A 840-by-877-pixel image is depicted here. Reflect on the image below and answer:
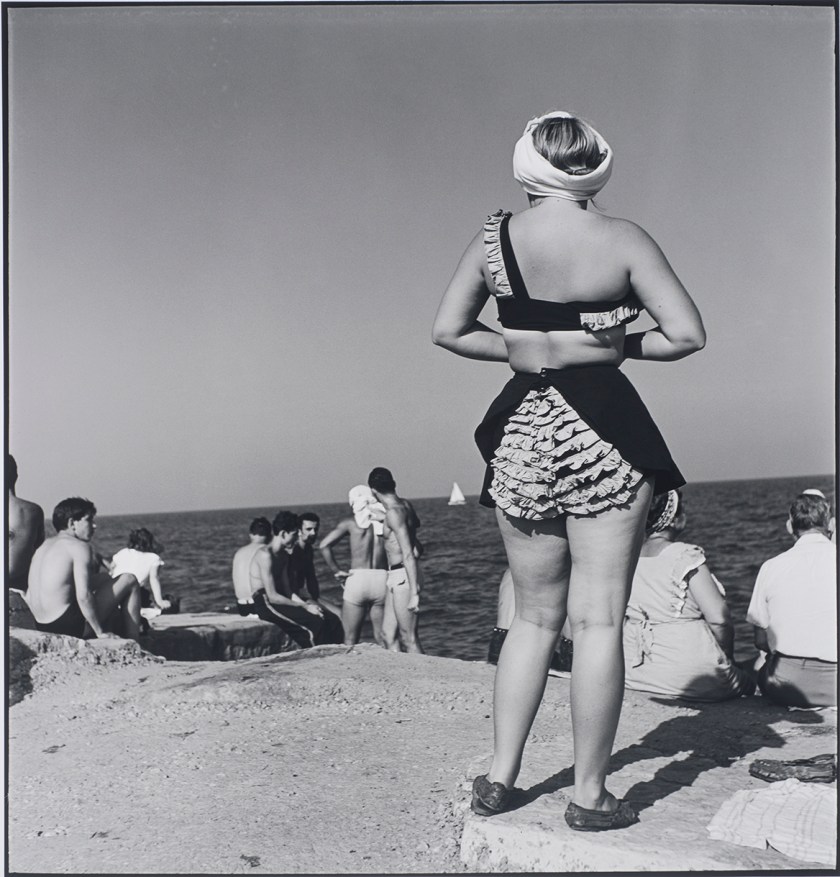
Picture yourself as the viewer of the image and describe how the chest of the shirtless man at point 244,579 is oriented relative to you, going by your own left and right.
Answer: facing away from the viewer and to the right of the viewer

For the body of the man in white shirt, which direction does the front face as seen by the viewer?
away from the camera

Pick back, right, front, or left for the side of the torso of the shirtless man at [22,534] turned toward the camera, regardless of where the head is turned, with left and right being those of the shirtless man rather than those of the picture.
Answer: back

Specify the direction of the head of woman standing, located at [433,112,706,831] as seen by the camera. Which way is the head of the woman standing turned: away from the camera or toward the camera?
away from the camera

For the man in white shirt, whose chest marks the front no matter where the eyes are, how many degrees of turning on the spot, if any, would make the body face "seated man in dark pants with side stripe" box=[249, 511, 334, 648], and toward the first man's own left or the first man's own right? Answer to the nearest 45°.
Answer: approximately 45° to the first man's own left

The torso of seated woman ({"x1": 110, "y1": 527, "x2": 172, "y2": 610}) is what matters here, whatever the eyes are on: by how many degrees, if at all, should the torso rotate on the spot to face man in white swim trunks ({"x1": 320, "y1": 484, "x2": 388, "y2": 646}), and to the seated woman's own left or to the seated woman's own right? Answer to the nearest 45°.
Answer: approximately 45° to the seated woman's own right

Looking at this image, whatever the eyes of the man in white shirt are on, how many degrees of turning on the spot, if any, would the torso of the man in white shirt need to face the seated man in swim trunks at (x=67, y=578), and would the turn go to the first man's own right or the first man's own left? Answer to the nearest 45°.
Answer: approximately 90° to the first man's own left

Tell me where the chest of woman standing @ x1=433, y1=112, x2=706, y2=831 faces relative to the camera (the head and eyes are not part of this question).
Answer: away from the camera
